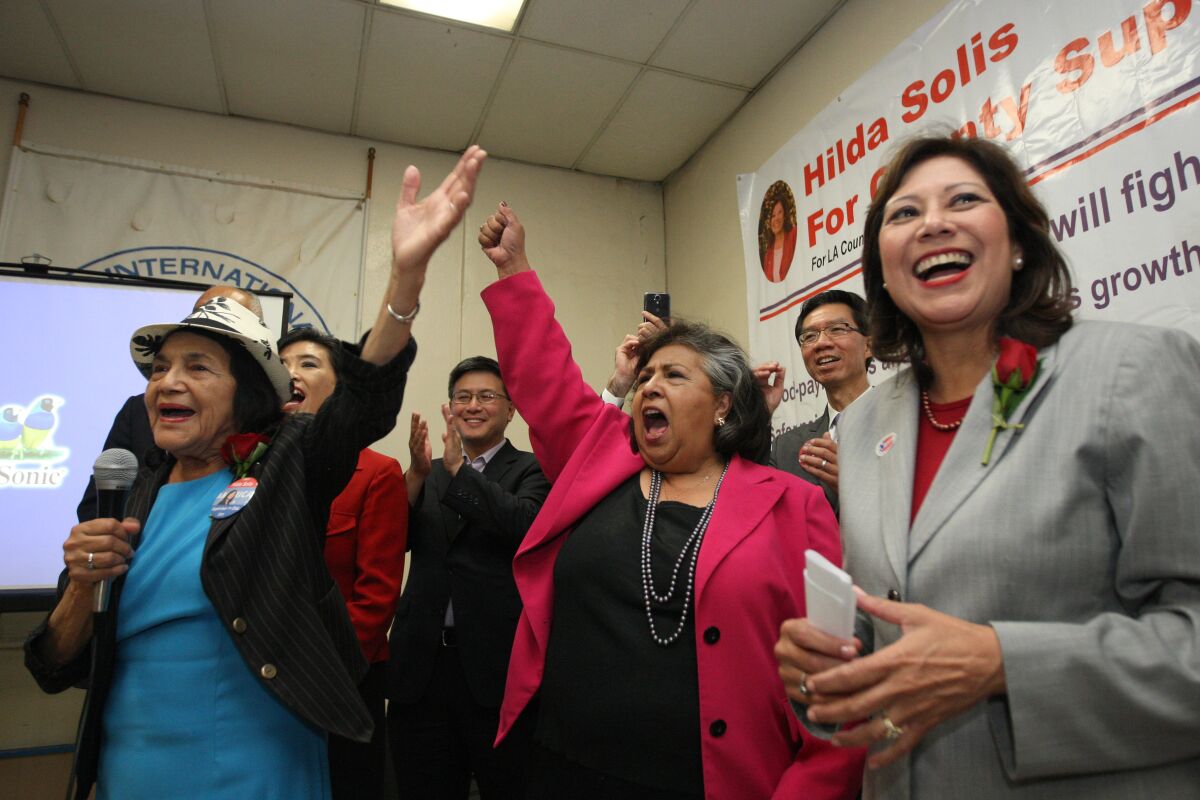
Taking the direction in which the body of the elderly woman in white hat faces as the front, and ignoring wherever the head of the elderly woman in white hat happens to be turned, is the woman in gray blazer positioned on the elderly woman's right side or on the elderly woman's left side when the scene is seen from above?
on the elderly woman's left side

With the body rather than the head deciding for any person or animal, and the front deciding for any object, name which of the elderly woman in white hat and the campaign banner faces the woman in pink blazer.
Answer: the campaign banner

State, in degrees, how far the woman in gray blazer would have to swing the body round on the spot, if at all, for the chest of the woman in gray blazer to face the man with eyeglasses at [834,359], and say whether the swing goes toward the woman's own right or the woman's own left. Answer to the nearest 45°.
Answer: approximately 135° to the woman's own right

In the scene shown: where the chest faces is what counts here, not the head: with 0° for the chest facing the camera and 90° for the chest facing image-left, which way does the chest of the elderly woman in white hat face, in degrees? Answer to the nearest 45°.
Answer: approximately 45°
